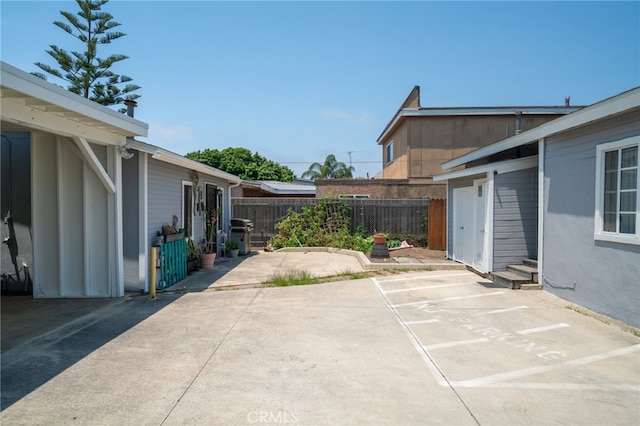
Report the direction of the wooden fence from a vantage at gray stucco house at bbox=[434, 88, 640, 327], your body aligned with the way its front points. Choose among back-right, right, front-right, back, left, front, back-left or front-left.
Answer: right

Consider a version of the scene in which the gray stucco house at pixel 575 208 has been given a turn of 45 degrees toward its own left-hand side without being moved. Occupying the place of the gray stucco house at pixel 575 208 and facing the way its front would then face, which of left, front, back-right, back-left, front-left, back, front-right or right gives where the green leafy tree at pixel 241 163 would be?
back-right

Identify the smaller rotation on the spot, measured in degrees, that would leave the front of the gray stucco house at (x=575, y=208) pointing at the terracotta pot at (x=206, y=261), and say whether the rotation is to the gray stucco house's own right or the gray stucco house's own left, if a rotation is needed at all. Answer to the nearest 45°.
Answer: approximately 45° to the gray stucco house's own right

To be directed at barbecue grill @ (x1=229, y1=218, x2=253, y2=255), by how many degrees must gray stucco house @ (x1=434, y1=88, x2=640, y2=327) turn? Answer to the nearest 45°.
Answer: approximately 45° to its right

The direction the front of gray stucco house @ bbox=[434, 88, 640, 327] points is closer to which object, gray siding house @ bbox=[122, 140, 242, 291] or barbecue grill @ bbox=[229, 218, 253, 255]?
the gray siding house

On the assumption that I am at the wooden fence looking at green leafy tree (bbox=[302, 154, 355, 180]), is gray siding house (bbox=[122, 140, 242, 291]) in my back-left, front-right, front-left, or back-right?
back-left

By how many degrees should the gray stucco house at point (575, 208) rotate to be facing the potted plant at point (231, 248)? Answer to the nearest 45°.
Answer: approximately 45° to its right

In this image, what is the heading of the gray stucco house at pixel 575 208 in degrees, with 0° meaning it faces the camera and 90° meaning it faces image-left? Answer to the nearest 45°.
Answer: approximately 45°
